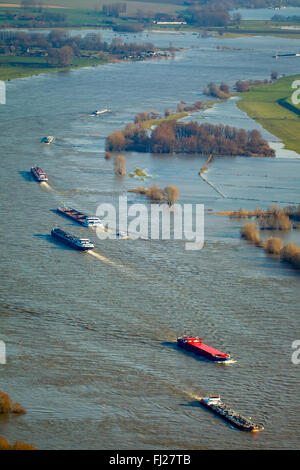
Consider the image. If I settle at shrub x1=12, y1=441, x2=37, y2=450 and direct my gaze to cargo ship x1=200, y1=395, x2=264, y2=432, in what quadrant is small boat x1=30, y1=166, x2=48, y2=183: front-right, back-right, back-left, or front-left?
front-left

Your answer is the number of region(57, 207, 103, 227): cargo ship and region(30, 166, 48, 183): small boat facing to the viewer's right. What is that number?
0

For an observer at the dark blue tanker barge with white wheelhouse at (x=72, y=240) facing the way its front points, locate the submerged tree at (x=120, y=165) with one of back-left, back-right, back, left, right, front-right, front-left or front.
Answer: front-right

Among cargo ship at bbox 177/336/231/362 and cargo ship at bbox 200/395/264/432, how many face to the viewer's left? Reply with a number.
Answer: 0

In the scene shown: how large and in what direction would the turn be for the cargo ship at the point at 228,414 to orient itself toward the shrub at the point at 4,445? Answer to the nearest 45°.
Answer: approximately 90° to its right

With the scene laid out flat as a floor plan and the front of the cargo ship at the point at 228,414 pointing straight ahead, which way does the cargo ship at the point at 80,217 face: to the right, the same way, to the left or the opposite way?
the opposite way

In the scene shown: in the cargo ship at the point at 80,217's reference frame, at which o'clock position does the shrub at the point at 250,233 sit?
The shrub is roughly at 5 o'clock from the cargo ship.

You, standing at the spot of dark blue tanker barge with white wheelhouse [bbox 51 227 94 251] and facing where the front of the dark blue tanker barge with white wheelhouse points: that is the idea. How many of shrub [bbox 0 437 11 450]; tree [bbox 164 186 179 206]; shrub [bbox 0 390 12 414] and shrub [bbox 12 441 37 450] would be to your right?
1

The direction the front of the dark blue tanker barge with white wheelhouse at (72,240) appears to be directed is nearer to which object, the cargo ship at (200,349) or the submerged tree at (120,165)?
the submerged tree

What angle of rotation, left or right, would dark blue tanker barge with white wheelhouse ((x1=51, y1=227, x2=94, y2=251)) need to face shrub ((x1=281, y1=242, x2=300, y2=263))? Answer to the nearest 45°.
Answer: approximately 135° to its right

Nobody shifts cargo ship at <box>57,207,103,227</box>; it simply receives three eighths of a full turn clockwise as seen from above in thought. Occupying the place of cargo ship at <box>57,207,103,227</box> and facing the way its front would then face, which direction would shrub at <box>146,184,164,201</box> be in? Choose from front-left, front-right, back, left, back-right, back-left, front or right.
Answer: front-left

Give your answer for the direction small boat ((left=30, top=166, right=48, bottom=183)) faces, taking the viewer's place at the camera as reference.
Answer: facing away from the viewer and to the left of the viewer

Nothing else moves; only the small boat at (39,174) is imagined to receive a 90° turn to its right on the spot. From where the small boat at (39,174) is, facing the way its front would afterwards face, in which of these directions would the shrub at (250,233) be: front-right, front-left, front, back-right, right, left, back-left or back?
right

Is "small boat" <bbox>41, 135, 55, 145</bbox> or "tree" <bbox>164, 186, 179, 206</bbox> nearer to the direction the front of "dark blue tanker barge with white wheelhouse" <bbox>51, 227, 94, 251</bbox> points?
the small boat

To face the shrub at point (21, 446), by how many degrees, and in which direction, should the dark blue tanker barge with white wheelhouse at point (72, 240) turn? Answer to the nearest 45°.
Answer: approximately 135° to its left

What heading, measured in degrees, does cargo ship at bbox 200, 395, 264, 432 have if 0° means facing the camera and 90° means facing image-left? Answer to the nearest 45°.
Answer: approximately 315°

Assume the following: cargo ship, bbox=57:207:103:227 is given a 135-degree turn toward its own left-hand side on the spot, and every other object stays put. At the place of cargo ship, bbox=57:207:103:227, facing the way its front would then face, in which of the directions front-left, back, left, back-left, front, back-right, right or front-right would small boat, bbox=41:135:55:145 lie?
back

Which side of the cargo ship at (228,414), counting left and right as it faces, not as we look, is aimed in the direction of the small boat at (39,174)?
back
